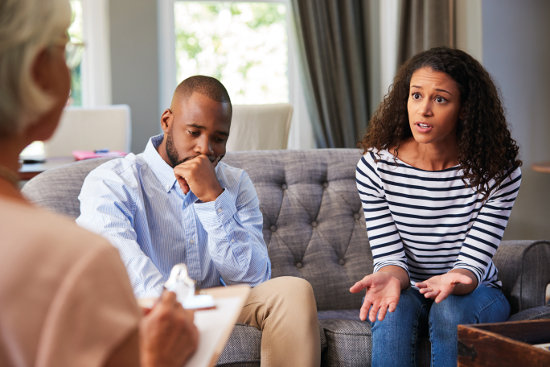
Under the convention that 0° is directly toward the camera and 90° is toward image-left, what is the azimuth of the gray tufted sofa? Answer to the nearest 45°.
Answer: approximately 0°

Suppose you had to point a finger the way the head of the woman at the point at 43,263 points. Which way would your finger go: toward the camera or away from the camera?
away from the camera

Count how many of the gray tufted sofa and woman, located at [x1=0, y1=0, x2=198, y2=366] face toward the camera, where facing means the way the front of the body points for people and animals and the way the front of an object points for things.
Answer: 1

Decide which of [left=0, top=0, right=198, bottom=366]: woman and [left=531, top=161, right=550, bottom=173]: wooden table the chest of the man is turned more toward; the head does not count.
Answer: the woman

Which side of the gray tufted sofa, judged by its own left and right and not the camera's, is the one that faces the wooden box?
front

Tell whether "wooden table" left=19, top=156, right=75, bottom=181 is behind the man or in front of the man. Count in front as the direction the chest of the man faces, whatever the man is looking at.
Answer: behind

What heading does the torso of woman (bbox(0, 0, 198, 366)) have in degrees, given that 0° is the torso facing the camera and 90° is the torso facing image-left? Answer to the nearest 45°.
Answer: approximately 225°

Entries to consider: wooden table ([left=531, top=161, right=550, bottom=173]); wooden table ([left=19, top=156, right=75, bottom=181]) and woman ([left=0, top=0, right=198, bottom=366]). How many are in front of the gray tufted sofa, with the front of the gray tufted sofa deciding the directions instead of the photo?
1

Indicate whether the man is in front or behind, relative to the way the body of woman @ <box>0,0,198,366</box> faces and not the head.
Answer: in front

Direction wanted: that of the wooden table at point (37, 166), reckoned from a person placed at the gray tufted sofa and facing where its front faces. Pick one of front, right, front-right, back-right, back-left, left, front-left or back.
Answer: back-right

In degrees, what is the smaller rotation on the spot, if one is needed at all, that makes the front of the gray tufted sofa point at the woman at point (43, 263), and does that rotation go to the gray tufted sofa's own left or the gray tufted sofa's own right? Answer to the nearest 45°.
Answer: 0° — it already faces them

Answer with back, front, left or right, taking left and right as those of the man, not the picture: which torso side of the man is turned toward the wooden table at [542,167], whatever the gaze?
left
